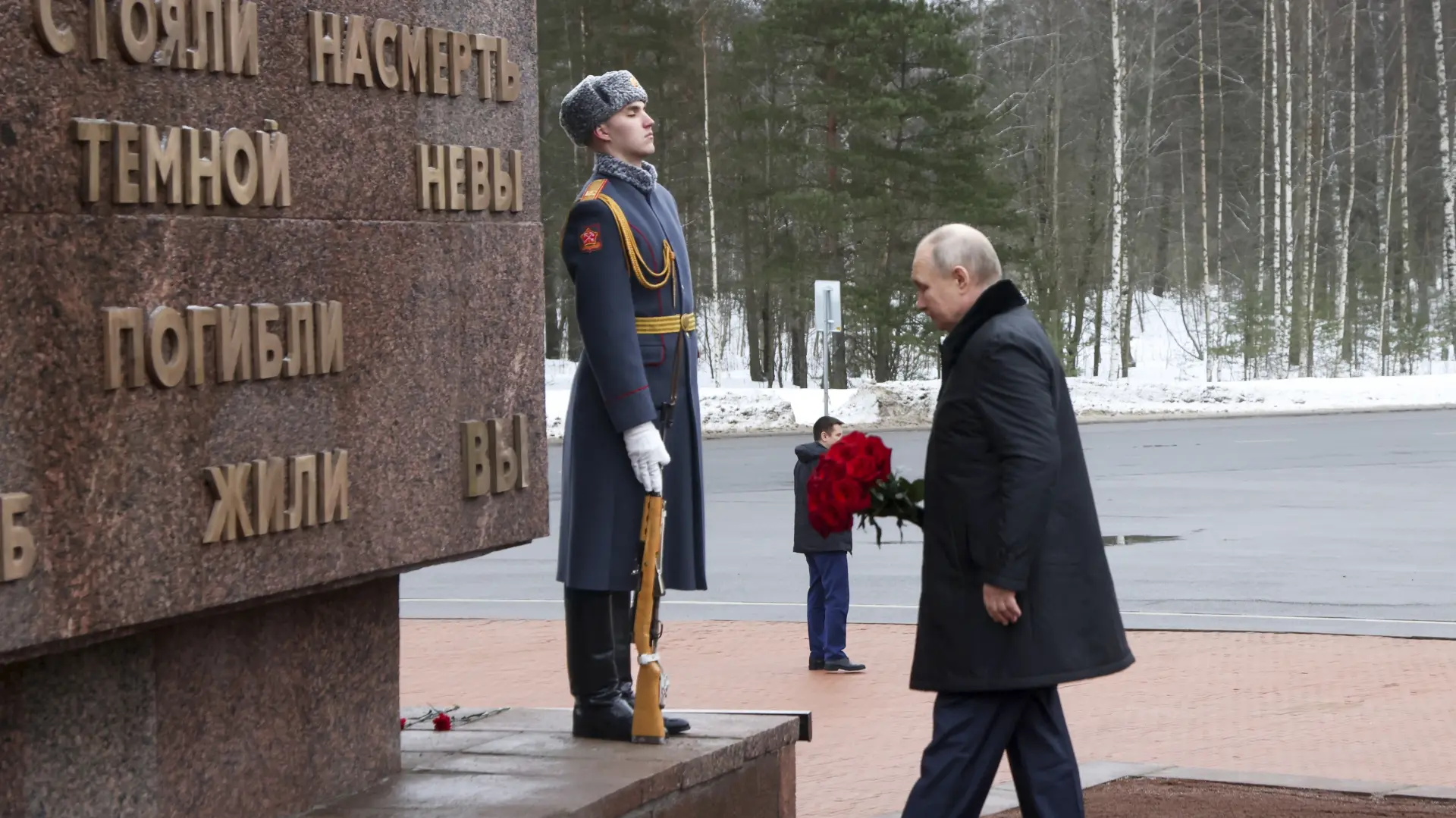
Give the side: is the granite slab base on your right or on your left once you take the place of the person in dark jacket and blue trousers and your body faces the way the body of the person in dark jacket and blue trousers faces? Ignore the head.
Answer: on your right

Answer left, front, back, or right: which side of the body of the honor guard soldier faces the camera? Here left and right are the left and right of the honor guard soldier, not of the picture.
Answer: right

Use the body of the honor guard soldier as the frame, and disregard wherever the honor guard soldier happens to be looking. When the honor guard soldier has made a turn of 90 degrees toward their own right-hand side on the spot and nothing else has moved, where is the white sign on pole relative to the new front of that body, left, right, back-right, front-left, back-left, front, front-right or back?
back

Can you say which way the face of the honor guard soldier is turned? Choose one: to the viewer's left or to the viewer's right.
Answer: to the viewer's right

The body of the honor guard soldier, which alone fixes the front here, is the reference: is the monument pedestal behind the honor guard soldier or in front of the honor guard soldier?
behind

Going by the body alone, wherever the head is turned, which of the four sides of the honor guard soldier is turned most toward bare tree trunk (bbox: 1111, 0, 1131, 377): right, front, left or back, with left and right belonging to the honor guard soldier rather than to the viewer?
left
